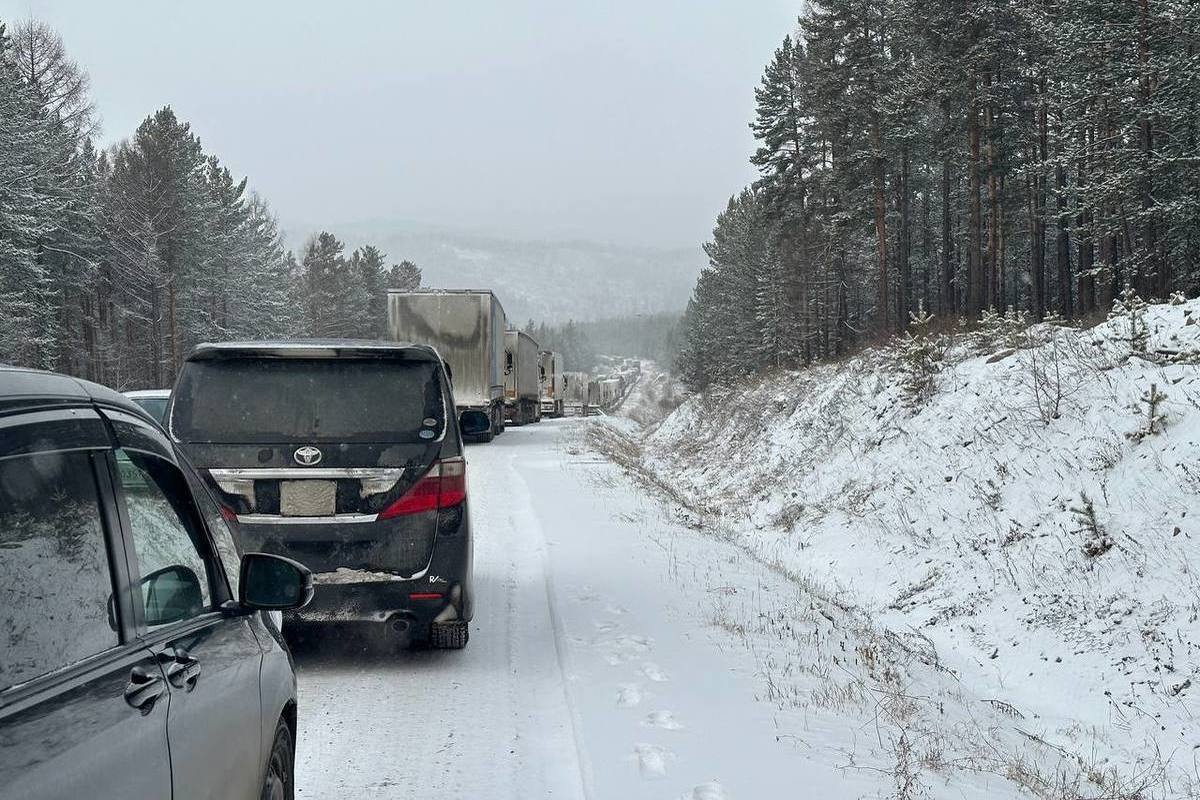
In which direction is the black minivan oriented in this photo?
away from the camera

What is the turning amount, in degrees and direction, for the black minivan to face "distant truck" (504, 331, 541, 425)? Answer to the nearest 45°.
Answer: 0° — it already faces it

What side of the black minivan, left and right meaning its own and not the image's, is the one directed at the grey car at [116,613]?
back

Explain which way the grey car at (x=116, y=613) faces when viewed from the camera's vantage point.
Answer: facing away from the viewer and to the right of the viewer
